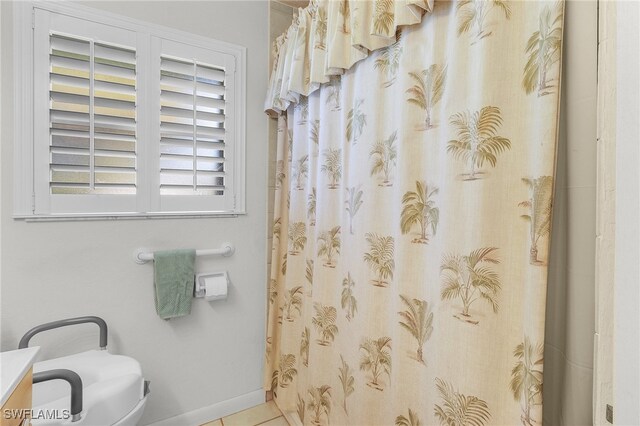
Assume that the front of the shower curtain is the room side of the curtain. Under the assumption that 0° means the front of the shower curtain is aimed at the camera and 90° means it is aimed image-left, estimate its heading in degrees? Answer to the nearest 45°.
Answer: approximately 45°

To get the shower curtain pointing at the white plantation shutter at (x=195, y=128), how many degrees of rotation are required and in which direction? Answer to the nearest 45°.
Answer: approximately 45° to its right

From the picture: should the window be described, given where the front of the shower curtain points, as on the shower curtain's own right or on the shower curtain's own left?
on the shower curtain's own right

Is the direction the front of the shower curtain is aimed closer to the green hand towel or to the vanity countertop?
the vanity countertop

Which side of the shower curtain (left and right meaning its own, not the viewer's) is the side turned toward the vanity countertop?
front

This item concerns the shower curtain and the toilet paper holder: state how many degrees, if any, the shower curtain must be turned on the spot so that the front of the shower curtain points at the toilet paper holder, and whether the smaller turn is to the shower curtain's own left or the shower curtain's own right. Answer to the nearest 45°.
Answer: approximately 45° to the shower curtain's own right

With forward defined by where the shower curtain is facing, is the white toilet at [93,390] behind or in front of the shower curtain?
in front
